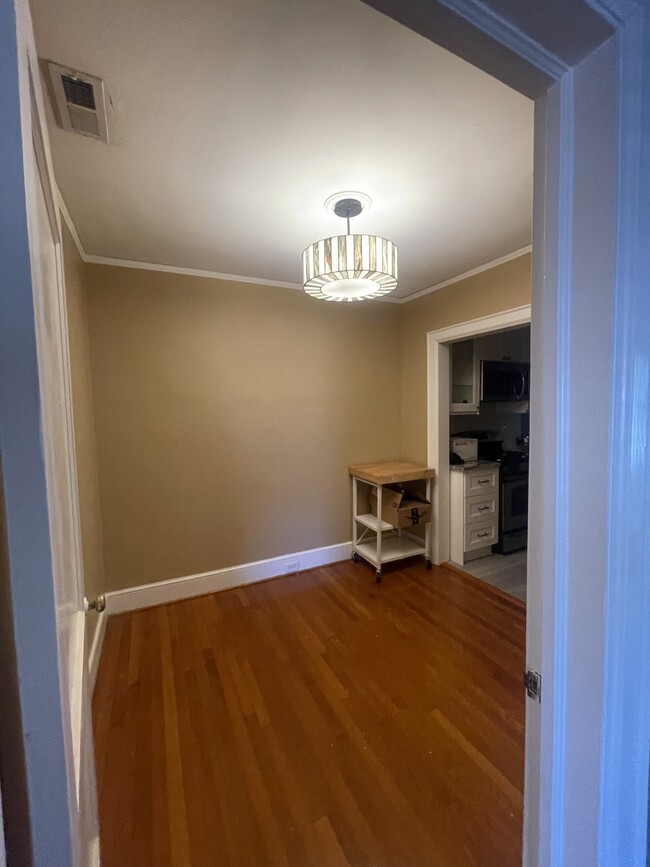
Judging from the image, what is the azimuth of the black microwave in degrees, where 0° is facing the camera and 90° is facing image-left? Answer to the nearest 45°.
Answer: approximately 315°

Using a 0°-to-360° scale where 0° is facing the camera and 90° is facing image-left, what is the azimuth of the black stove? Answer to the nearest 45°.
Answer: approximately 315°

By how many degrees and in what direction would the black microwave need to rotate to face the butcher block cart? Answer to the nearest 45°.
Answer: approximately 90° to its right

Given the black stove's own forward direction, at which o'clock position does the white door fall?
The white door is roughly at 2 o'clock from the black stove.

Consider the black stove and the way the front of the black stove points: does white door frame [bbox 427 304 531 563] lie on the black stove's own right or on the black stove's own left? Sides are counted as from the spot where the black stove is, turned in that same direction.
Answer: on the black stove's own right

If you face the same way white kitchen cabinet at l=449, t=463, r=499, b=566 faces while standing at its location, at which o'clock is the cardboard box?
The cardboard box is roughly at 3 o'clock from the white kitchen cabinet.

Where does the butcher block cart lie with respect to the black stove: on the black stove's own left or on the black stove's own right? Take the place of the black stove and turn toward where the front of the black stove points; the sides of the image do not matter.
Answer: on the black stove's own right
